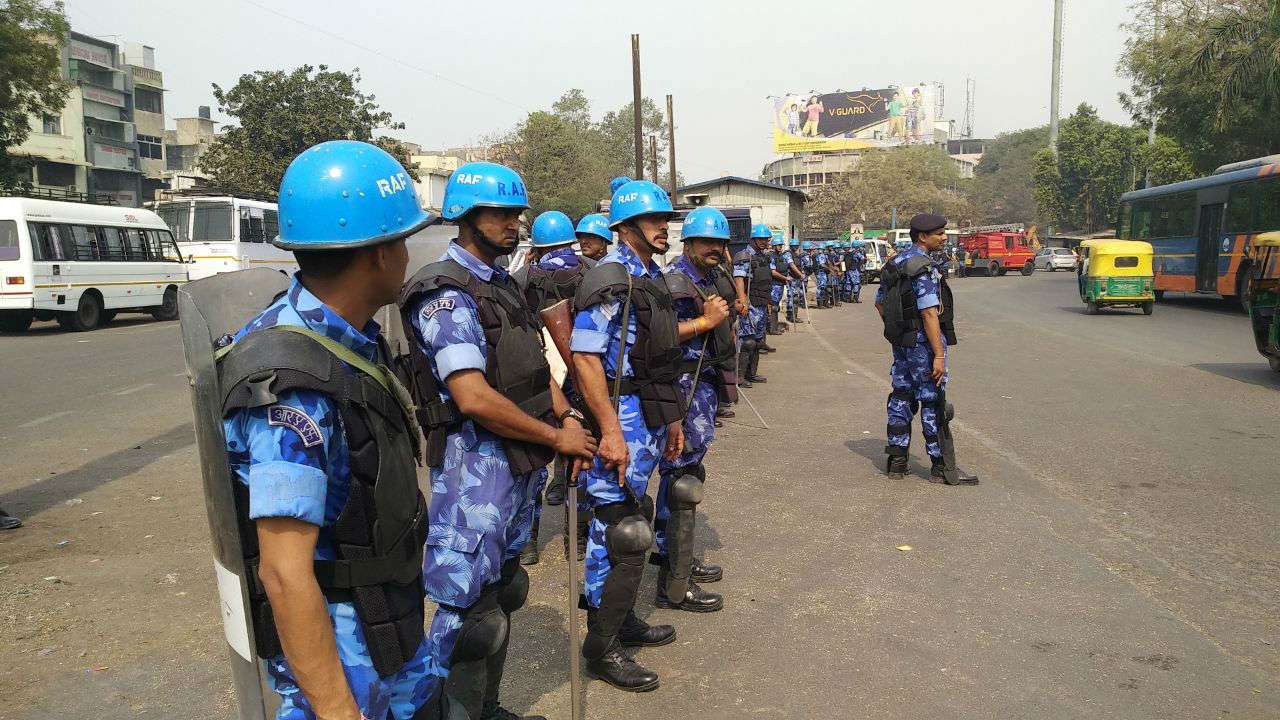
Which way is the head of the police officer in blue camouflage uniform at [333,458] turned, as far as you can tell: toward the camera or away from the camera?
away from the camera

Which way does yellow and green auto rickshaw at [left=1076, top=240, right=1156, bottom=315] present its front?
away from the camera

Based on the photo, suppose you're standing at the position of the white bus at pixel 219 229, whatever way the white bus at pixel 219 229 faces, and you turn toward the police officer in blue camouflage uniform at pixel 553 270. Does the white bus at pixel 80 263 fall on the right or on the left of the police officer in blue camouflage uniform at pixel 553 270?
right

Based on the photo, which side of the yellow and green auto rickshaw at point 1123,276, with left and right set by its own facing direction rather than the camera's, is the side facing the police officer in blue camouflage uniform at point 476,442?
back

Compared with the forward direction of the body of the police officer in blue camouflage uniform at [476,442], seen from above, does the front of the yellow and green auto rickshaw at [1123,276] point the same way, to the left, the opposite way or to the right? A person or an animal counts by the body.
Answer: to the left

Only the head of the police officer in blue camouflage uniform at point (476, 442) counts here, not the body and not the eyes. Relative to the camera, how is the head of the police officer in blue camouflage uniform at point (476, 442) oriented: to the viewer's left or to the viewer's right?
to the viewer's right

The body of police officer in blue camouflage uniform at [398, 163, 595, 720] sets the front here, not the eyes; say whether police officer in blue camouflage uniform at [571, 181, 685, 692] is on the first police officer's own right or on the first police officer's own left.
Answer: on the first police officer's own left

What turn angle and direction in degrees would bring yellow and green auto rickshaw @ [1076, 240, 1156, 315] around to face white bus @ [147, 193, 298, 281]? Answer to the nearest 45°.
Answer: approximately 135° to its left

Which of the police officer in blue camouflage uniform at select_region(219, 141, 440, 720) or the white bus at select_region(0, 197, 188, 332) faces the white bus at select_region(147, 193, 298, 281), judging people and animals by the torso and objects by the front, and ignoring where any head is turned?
the white bus at select_region(0, 197, 188, 332)
